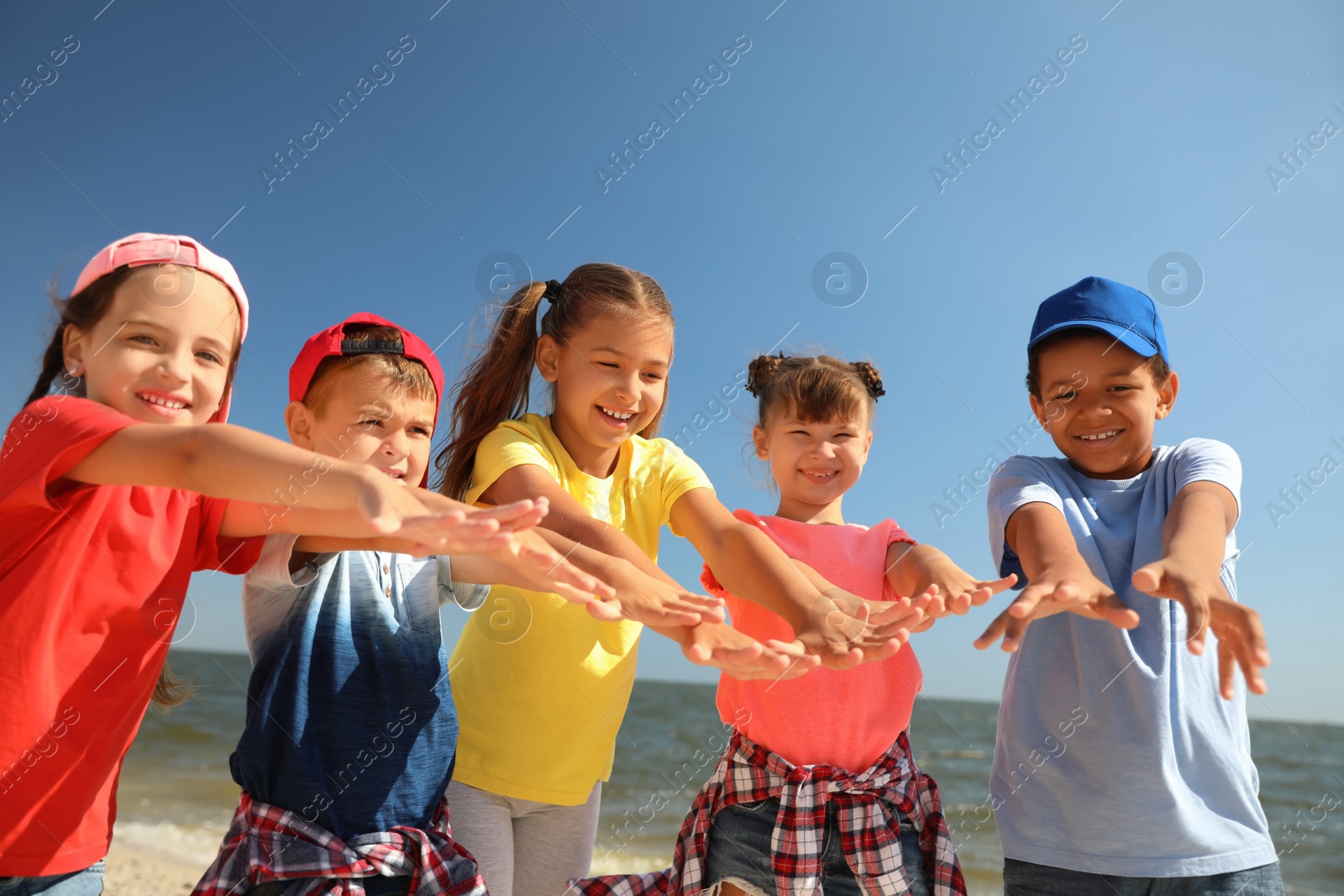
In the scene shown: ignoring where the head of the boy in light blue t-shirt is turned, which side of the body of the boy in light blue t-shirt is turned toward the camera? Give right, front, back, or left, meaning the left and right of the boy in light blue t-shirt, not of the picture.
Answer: front

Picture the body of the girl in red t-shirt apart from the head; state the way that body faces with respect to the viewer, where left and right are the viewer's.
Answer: facing the viewer and to the right of the viewer

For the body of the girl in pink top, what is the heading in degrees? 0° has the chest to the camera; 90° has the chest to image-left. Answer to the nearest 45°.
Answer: approximately 0°

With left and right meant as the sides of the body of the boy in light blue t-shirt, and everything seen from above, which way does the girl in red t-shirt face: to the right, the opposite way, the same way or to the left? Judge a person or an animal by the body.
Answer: to the left

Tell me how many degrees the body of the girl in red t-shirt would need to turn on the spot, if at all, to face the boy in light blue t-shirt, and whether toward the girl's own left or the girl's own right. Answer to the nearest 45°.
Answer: approximately 45° to the girl's own left

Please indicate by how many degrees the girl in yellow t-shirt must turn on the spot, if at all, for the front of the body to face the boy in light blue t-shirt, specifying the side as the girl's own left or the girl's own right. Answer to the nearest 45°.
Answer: approximately 45° to the girl's own left

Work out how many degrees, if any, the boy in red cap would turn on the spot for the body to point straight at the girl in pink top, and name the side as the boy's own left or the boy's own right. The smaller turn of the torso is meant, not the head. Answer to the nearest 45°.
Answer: approximately 45° to the boy's own left

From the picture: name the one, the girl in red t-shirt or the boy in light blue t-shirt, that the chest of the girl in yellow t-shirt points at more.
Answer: the boy in light blue t-shirt
